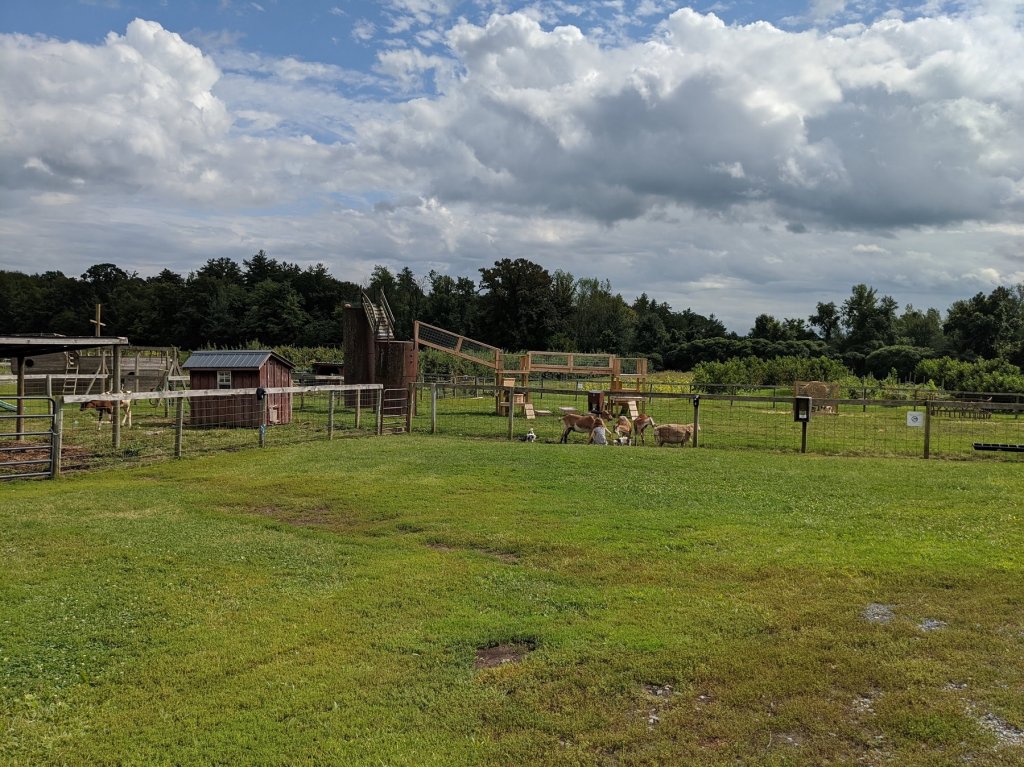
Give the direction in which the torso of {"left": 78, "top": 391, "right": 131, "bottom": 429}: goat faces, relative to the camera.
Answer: to the viewer's left

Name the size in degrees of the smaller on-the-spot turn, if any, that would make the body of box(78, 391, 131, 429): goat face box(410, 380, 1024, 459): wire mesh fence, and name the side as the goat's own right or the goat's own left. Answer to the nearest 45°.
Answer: approximately 135° to the goat's own left
